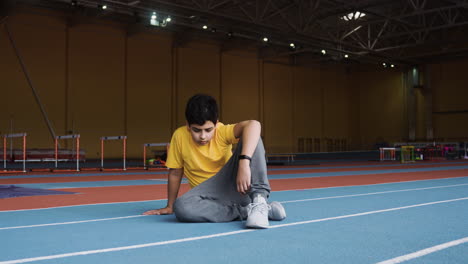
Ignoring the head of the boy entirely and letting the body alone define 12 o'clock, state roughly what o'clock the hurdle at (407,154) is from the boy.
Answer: The hurdle is roughly at 7 o'clock from the boy.

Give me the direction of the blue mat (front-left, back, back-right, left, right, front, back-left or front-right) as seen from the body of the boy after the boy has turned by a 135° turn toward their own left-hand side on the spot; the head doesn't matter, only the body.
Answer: left

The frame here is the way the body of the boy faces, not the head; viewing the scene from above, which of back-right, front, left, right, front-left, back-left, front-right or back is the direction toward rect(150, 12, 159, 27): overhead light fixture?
back

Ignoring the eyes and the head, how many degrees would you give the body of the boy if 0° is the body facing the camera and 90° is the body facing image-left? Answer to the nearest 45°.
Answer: approximately 0°

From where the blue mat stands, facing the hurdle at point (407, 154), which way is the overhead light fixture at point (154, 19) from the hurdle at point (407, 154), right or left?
left
